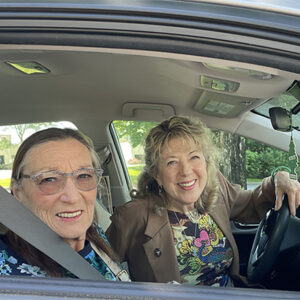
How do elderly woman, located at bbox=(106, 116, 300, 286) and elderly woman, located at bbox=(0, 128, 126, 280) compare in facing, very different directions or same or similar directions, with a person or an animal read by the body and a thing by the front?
same or similar directions

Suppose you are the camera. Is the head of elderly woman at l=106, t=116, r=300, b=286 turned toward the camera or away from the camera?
toward the camera

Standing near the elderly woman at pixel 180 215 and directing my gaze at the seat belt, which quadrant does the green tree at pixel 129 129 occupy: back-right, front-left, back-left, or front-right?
back-right

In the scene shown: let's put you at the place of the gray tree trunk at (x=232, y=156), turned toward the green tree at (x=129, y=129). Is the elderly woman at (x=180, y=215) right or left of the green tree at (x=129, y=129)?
left

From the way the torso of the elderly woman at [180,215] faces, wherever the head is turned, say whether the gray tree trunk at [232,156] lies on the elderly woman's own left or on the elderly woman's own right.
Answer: on the elderly woman's own left

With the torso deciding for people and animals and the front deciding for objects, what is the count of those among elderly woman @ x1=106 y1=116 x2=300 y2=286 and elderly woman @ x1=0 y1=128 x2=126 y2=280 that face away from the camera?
0

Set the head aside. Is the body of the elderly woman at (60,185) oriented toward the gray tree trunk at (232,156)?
no

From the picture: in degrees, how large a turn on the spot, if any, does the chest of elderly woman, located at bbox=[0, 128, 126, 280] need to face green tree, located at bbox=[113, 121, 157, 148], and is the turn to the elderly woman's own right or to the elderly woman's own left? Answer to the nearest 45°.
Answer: approximately 135° to the elderly woman's own left

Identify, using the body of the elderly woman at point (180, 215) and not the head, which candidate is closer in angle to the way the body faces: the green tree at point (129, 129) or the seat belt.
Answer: the seat belt

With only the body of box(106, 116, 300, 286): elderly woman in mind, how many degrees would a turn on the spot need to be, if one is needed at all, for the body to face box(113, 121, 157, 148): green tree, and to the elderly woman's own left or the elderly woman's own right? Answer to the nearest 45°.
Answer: approximately 135° to the elderly woman's own left

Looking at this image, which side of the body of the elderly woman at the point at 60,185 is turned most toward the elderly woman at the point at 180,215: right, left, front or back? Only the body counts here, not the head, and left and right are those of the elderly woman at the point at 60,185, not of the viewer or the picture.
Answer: left

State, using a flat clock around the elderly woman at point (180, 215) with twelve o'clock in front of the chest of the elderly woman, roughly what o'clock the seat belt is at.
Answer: The seat belt is roughly at 2 o'clock from the elderly woman.

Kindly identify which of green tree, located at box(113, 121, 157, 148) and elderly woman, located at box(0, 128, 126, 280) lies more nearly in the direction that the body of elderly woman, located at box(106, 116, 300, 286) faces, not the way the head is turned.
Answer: the elderly woman

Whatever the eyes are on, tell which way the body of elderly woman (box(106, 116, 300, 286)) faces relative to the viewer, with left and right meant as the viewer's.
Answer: facing the viewer and to the right of the viewer
